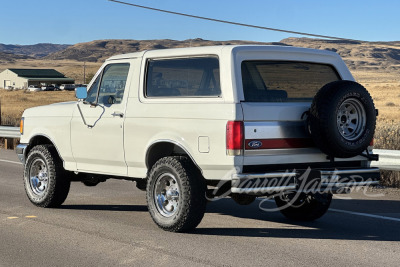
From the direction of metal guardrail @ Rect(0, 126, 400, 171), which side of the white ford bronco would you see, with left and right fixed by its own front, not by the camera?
right

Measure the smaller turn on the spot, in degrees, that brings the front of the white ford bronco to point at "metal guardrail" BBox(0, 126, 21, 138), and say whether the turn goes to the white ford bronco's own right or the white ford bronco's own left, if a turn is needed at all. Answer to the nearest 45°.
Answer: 0° — it already faces it

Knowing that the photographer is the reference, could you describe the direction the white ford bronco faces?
facing away from the viewer and to the left of the viewer
